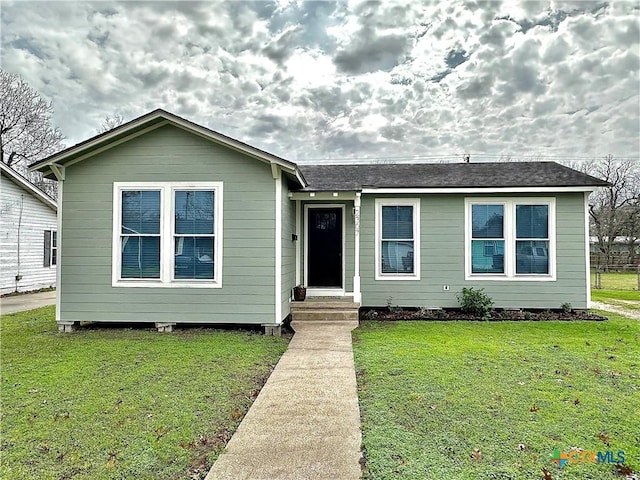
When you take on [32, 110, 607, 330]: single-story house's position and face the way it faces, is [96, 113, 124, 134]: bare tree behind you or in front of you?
behind

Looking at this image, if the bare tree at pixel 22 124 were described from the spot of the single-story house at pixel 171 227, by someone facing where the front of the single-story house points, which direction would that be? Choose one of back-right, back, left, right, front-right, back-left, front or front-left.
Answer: back-right

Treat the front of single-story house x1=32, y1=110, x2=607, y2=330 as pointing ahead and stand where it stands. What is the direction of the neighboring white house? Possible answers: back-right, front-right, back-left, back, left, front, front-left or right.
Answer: back-right

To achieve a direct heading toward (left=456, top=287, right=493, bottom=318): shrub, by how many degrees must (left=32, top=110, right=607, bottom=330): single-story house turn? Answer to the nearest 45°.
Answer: approximately 90° to its left

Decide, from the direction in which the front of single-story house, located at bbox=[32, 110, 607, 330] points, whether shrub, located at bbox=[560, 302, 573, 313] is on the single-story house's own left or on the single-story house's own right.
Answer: on the single-story house's own left

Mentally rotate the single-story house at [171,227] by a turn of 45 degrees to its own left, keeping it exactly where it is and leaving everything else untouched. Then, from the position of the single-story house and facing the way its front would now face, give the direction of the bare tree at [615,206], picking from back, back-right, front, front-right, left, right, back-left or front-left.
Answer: left

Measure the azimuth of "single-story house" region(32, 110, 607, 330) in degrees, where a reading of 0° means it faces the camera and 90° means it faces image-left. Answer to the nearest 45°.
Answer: approximately 0°
